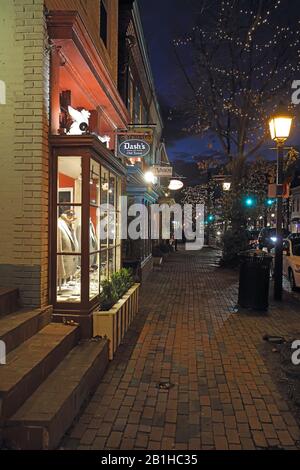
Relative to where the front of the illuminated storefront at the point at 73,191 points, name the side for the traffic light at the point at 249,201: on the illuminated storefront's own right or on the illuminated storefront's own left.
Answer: on the illuminated storefront's own left

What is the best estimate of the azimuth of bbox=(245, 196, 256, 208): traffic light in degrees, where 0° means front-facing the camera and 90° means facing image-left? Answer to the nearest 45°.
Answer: approximately 0°

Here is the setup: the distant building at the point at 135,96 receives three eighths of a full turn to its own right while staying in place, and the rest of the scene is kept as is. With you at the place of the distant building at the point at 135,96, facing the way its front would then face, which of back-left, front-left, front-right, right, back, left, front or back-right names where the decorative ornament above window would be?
front-left

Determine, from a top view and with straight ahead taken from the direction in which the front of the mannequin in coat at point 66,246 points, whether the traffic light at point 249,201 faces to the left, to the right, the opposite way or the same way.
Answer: to the right

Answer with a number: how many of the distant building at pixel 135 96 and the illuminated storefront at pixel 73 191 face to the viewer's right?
2

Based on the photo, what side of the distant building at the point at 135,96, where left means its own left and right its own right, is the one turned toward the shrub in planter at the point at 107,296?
right

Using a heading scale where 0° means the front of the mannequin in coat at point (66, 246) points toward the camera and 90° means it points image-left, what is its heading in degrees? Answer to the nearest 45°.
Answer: approximately 315°

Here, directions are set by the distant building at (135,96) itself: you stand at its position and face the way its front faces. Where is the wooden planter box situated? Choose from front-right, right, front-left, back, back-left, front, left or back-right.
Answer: right

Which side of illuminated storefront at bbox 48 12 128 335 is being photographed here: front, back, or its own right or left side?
right

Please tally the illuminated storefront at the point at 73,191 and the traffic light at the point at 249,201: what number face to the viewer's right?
1

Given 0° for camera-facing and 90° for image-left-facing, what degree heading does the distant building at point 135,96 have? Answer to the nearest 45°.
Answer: approximately 270°
